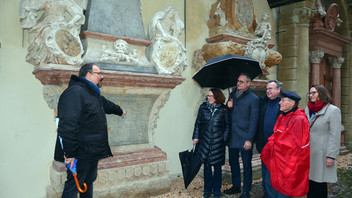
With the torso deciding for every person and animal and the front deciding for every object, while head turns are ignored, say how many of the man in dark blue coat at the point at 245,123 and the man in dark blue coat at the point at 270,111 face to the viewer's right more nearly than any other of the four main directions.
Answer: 0

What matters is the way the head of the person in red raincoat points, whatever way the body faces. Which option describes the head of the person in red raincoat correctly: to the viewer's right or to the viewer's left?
to the viewer's left

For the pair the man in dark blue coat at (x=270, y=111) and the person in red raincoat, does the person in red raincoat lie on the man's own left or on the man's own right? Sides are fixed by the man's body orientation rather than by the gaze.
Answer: on the man's own left

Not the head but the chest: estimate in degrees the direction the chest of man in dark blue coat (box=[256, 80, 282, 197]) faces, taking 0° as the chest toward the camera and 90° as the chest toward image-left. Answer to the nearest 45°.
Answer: approximately 45°

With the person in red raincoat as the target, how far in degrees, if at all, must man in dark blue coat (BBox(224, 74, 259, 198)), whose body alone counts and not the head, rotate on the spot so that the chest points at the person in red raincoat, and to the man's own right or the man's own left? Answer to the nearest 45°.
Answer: approximately 45° to the man's own left

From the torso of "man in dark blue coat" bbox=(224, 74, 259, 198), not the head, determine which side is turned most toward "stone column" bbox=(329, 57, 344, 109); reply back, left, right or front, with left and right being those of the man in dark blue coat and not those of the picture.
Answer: back

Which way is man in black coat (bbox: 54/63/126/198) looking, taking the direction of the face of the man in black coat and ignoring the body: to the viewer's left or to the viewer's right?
to the viewer's right

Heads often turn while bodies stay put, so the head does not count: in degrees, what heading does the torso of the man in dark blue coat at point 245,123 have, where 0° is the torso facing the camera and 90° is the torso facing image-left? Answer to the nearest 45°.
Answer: approximately 45°

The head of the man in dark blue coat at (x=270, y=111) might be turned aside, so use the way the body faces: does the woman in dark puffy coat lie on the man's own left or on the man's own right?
on the man's own right

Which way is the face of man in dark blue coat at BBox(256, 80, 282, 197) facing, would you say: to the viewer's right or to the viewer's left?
to the viewer's left

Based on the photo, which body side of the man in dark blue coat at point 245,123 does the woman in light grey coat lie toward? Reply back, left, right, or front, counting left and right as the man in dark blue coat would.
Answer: left

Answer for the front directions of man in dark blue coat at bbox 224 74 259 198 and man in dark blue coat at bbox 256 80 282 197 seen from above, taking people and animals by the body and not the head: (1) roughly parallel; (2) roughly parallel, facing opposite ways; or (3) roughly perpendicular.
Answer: roughly parallel

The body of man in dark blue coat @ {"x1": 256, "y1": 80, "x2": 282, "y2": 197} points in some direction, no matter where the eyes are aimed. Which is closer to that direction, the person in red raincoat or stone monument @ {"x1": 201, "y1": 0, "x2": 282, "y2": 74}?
the person in red raincoat
